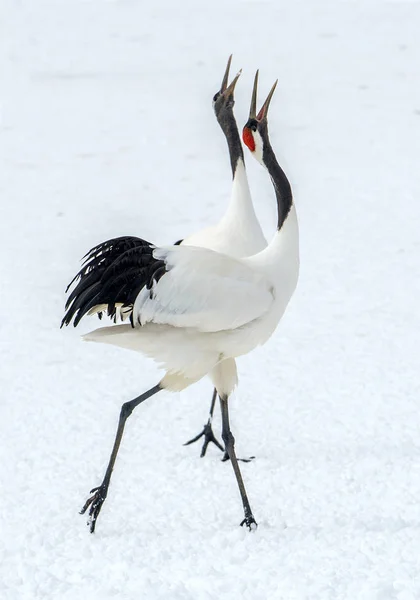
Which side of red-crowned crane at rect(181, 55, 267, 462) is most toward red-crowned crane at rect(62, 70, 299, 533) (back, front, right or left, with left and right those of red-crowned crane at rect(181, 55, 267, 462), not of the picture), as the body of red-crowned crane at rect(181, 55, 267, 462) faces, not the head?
right

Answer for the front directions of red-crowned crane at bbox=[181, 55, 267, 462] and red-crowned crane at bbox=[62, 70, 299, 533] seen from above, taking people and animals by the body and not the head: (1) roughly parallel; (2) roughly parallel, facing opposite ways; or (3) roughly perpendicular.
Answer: roughly parallel

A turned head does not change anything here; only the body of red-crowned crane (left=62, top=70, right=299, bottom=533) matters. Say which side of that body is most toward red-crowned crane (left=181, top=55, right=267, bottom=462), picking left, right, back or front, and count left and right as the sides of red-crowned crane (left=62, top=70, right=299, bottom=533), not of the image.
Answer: left

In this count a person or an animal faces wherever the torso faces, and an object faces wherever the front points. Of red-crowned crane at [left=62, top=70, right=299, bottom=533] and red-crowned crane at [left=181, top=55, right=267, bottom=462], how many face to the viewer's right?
2

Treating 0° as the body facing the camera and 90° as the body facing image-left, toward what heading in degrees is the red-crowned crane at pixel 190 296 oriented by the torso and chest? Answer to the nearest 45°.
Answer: approximately 270°

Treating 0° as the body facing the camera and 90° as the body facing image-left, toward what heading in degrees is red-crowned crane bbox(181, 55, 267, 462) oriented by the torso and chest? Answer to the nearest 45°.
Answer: approximately 270°
